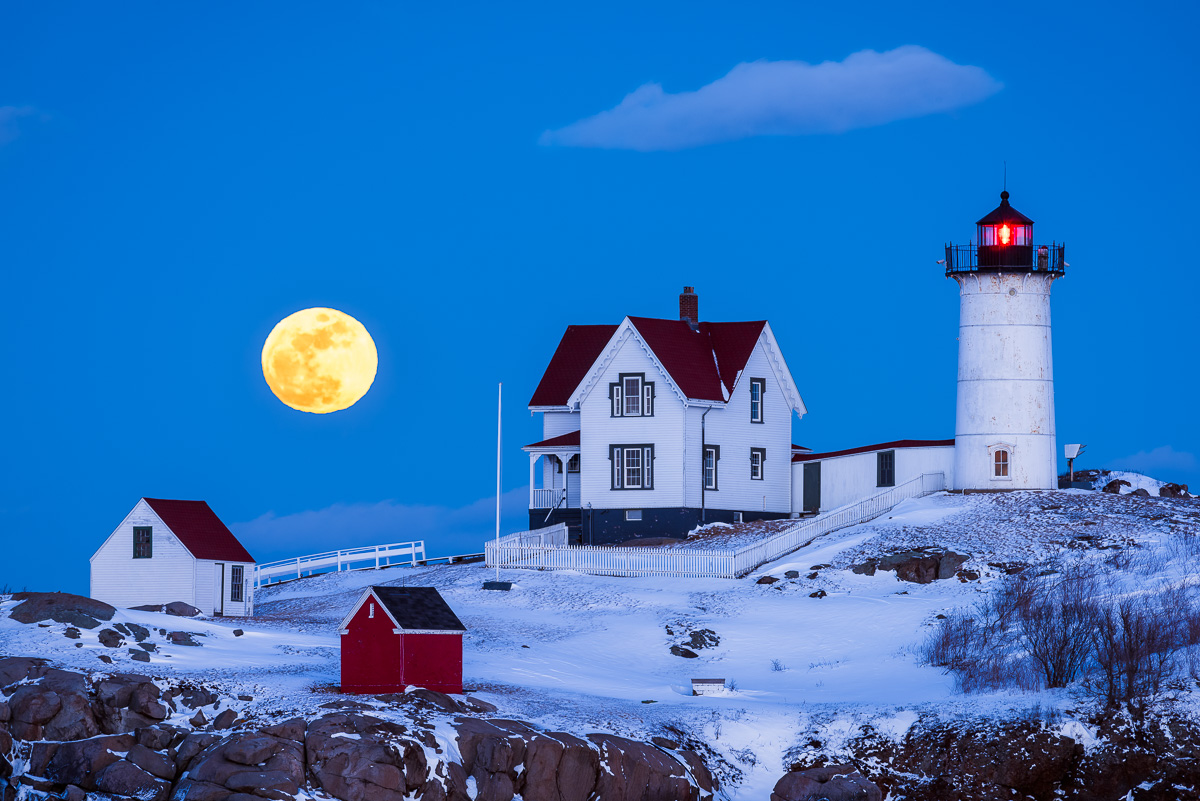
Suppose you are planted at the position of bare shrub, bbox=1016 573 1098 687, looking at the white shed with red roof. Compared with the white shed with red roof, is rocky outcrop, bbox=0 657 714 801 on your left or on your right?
left

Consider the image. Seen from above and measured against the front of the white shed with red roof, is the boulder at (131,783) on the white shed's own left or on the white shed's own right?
on the white shed's own right

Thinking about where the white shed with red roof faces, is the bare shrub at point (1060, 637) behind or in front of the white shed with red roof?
in front

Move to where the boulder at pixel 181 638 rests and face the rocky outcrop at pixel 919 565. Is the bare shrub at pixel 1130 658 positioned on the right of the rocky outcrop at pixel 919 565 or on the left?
right

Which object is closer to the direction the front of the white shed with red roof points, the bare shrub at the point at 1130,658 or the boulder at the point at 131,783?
the bare shrub

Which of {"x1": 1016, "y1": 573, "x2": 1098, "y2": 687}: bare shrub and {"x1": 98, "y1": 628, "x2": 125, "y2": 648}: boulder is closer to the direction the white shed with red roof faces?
the bare shrub

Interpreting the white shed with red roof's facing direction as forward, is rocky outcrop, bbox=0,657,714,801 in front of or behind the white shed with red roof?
in front

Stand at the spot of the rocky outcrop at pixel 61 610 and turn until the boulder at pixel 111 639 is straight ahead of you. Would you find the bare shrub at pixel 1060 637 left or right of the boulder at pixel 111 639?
left

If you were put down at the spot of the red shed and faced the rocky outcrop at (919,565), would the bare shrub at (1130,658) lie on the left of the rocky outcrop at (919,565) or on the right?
right

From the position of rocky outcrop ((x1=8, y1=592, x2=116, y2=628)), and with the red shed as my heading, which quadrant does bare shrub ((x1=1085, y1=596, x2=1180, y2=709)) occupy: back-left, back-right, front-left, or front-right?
front-left
